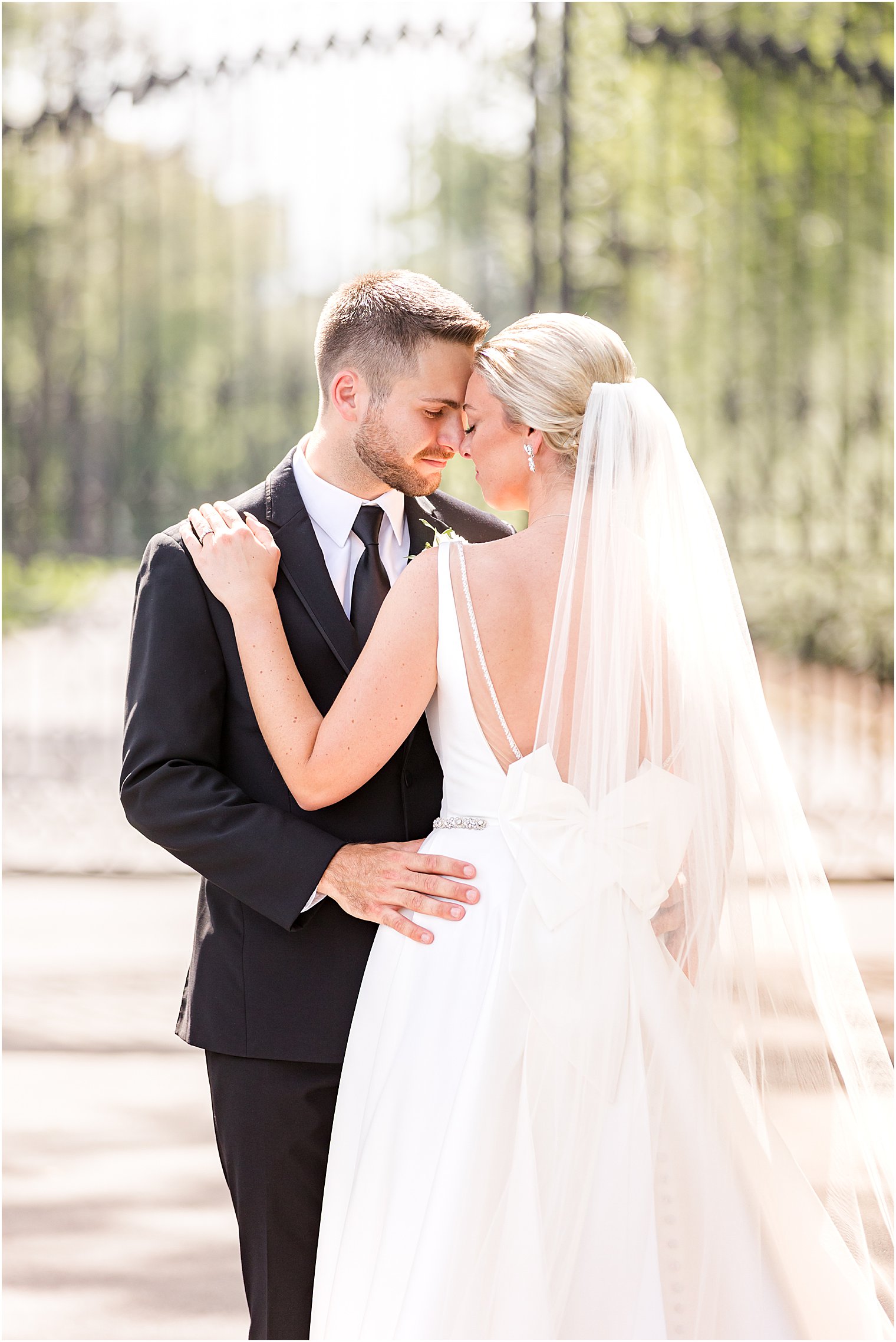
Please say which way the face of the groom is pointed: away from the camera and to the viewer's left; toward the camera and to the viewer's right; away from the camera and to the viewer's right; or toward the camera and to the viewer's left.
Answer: toward the camera and to the viewer's right

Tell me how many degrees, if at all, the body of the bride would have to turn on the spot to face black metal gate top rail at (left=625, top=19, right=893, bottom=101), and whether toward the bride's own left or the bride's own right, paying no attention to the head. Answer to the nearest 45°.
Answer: approximately 45° to the bride's own right

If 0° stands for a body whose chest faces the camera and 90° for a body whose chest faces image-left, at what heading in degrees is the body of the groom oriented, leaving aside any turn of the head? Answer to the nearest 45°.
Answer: approximately 315°

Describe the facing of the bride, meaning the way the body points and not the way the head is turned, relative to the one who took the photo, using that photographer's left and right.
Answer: facing away from the viewer and to the left of the viewer

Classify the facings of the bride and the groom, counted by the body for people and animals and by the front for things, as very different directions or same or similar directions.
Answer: very different directions

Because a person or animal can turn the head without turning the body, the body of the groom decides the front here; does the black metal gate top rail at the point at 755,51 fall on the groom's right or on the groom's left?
on the groom's left

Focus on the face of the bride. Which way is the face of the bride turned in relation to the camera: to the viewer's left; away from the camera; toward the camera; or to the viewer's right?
to the viewer's left
